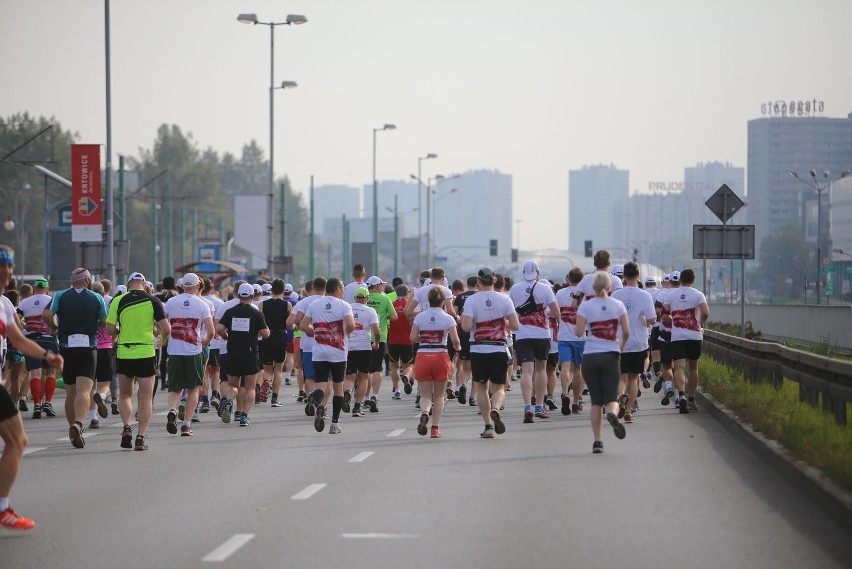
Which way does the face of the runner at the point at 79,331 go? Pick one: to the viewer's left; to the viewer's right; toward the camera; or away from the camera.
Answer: away from the camera

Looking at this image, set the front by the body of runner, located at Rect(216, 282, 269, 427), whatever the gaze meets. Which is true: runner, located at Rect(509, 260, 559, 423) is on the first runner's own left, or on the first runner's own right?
on the first runner's own right

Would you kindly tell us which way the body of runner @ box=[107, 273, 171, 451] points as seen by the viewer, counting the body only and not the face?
away from the camera

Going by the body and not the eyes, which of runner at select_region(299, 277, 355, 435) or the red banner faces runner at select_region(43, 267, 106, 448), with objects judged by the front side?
the red banner

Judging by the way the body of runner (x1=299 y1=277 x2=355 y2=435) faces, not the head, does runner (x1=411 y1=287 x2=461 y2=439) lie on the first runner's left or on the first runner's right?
on the first runner's right

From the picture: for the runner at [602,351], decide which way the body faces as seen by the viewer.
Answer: away from the camera

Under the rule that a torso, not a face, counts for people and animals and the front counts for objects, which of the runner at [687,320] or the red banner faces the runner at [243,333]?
the red banner

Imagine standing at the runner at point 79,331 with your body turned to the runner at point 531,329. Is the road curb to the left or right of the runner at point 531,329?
right

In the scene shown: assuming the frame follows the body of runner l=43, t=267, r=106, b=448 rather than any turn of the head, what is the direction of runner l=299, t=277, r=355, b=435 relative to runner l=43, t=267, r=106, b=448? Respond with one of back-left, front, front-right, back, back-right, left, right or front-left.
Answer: right

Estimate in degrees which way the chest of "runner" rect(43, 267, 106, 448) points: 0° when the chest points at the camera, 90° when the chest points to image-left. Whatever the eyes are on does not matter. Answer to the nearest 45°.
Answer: approximately 180°

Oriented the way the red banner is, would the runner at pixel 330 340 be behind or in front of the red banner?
in front

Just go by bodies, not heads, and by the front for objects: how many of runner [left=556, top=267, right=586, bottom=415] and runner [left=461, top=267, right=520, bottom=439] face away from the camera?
2

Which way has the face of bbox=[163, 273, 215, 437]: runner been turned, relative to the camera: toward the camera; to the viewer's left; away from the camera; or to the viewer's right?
away from the camera

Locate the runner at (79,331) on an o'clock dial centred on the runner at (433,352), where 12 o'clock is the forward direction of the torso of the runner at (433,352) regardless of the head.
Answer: the runner at (79,331) is roughly at 9 o'clock from the runner at (433,352).

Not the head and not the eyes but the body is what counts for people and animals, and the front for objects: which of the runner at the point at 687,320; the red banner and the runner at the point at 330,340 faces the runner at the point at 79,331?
the red banner

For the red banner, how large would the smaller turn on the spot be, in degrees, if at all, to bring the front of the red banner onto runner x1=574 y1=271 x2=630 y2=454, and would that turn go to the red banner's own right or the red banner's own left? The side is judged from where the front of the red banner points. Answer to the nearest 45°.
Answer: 0° — it already faces them
